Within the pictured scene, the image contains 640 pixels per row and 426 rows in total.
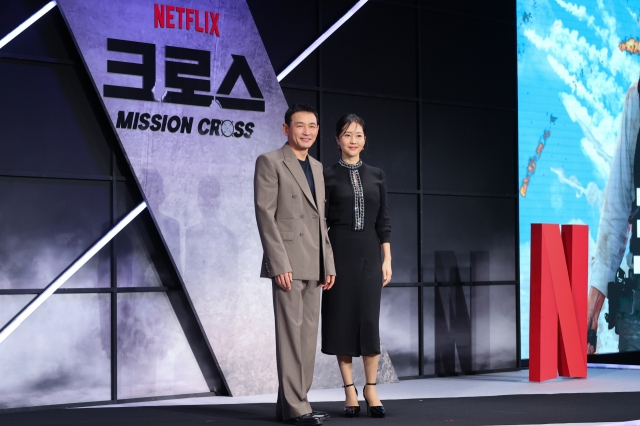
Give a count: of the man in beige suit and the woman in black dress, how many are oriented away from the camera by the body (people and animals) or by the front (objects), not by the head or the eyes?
0

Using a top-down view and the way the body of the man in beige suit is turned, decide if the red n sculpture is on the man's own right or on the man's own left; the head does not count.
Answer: on the man's own left

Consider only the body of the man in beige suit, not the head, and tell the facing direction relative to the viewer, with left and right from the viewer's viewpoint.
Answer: facing the viewer and to the right of the viewer

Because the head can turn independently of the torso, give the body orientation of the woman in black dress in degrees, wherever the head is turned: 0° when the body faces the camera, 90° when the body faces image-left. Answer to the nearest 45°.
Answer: approximately 0°

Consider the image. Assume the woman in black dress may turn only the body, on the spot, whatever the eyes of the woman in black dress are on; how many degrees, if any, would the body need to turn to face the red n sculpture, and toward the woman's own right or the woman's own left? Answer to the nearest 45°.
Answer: approximately 135° to the woman's own left
